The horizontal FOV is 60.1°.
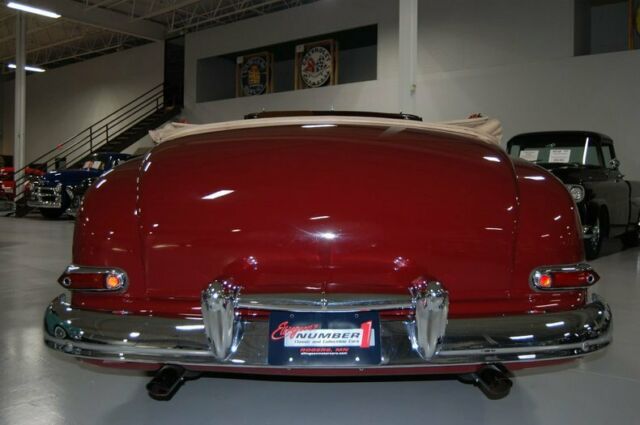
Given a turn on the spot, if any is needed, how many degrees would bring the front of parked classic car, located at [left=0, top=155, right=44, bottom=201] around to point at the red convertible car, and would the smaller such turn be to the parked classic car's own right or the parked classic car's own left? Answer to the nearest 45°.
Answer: approximately 45° to the parked classic car's own left

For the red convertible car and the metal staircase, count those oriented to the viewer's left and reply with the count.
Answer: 1

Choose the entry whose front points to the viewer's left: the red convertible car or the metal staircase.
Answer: the metal staircase

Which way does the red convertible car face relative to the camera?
away from the camera

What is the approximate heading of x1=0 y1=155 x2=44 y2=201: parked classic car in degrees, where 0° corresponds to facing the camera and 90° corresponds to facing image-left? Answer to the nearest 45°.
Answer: approximately 45°

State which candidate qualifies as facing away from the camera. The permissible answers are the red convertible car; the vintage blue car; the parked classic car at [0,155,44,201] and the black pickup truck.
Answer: the red convertible car

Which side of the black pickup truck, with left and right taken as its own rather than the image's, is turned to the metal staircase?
right

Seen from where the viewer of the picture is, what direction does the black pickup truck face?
facing the viewer and to the left of the viewer

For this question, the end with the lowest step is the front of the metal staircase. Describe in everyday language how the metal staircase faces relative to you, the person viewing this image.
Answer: facing to the left of the viewer

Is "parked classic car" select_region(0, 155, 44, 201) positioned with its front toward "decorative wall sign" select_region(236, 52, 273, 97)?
no

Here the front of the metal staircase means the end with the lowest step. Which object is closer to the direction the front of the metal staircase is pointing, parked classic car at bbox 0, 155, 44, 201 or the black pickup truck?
the parked classic car

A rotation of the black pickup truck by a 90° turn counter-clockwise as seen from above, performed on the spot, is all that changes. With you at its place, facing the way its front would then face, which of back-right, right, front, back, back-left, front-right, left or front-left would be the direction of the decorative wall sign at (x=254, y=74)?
back

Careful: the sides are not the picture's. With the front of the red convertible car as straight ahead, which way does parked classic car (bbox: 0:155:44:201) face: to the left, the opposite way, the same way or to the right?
the opposite way
